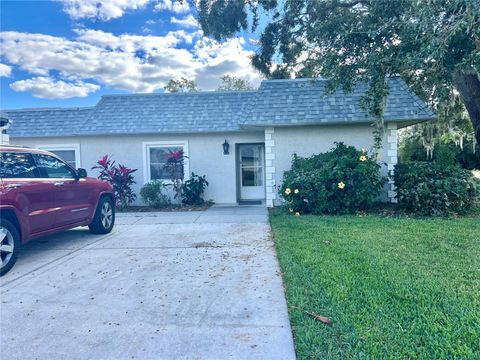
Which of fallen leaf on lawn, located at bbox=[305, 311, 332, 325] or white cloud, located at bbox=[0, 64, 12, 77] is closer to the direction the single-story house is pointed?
the fallen leaf on lawn

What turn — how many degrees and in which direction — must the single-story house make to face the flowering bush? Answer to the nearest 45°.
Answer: approximately 45° to its left

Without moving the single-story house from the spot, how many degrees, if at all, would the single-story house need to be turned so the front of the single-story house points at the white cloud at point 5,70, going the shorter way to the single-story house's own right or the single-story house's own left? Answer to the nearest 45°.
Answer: approximately 90° to the single-story house's own right

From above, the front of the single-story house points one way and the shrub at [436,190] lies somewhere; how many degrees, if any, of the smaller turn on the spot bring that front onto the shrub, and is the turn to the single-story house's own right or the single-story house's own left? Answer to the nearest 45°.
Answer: approximately 45° to the single-story house's own left

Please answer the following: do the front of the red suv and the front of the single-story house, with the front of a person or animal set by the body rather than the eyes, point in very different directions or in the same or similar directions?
very different directions

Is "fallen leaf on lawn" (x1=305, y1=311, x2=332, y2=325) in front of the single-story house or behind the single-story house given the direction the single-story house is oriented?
in front

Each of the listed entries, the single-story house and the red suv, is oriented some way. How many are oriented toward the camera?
1

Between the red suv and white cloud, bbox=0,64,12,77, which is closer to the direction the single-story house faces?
the red suv

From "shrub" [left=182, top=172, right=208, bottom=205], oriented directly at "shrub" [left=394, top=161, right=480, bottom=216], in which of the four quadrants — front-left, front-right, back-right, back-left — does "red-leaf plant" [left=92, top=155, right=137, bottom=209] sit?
back-right

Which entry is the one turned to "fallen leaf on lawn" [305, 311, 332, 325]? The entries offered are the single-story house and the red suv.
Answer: the single-story house

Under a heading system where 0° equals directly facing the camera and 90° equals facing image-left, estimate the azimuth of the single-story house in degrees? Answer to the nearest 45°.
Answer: approximately 0°
